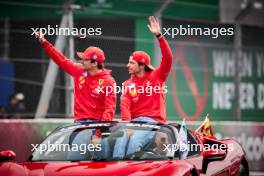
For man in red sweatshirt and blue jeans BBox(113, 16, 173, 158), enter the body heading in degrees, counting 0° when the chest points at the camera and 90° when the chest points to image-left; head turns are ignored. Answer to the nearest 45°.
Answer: approximately 45°

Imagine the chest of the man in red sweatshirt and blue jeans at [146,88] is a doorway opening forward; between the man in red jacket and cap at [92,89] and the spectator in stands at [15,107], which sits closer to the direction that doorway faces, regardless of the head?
the man in red jacket and cap

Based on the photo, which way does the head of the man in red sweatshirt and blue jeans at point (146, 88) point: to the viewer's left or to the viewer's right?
to the viewer's left

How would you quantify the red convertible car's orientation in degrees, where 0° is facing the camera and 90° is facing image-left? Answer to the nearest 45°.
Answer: approximately 45°

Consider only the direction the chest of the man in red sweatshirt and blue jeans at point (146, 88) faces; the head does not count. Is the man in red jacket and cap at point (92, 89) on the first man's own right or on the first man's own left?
on the first man's own right

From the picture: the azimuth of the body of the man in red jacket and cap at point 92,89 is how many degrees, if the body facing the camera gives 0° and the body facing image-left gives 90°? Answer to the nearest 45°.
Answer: approximately 45°
